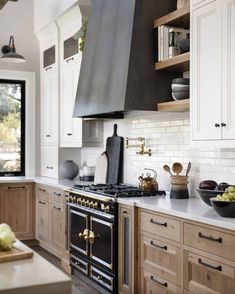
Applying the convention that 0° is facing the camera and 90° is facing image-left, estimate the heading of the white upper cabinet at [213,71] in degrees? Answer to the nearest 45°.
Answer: approximately 45°

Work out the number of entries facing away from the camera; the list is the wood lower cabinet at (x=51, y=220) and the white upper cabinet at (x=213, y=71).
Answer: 0

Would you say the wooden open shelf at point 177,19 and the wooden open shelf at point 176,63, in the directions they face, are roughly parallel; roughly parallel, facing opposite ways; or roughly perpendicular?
roughly parallel

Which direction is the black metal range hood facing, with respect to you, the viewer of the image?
facing the viewer and to the left of the viewer

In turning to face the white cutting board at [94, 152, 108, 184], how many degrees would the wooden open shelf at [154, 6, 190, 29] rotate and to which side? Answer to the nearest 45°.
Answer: approximately 90° to its right

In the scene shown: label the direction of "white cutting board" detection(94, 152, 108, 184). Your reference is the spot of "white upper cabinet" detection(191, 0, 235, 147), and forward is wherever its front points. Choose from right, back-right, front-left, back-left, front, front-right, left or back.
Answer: right

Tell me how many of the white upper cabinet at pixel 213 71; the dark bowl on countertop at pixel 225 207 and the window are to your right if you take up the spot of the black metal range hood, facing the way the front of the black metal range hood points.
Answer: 1

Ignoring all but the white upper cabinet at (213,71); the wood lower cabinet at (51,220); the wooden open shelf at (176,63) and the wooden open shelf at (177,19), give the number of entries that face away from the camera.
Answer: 0

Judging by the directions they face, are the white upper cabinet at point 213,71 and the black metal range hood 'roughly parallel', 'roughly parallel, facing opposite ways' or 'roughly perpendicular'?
roughly parallel
